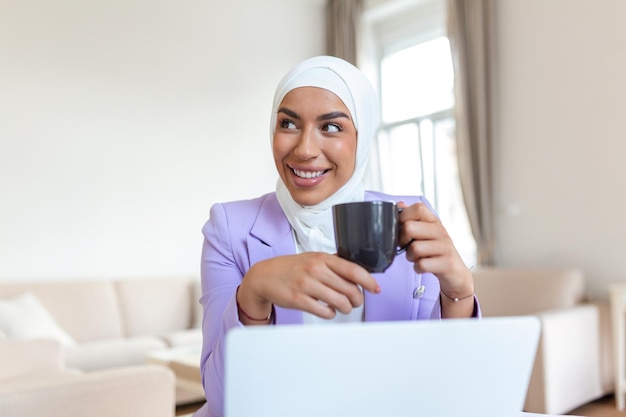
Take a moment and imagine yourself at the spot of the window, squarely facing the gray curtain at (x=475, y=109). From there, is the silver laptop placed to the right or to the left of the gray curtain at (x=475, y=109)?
right

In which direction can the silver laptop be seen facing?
away from the camera

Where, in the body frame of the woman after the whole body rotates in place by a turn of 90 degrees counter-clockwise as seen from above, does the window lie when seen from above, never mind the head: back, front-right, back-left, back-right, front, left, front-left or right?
left

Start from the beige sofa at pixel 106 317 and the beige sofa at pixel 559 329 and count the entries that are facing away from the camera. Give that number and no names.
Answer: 0

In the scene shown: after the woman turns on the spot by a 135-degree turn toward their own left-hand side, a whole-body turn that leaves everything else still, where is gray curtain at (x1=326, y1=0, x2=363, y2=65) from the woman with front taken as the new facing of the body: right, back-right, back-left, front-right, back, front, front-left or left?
front-left

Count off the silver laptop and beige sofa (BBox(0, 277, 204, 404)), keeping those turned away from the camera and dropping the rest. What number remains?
1

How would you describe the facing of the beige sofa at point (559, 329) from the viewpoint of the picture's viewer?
facing the viewer and to the left of the viewer

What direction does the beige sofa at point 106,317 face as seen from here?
toward the camera

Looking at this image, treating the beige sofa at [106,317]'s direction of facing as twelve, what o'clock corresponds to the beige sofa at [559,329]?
the beige sofa at [559,329] is roughly at 10 o'clock from the beige sofa at [106,317].

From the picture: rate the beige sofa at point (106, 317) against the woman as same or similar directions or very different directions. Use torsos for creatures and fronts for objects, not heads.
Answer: same or similar directions

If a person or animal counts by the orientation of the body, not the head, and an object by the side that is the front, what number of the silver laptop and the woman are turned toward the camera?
1
